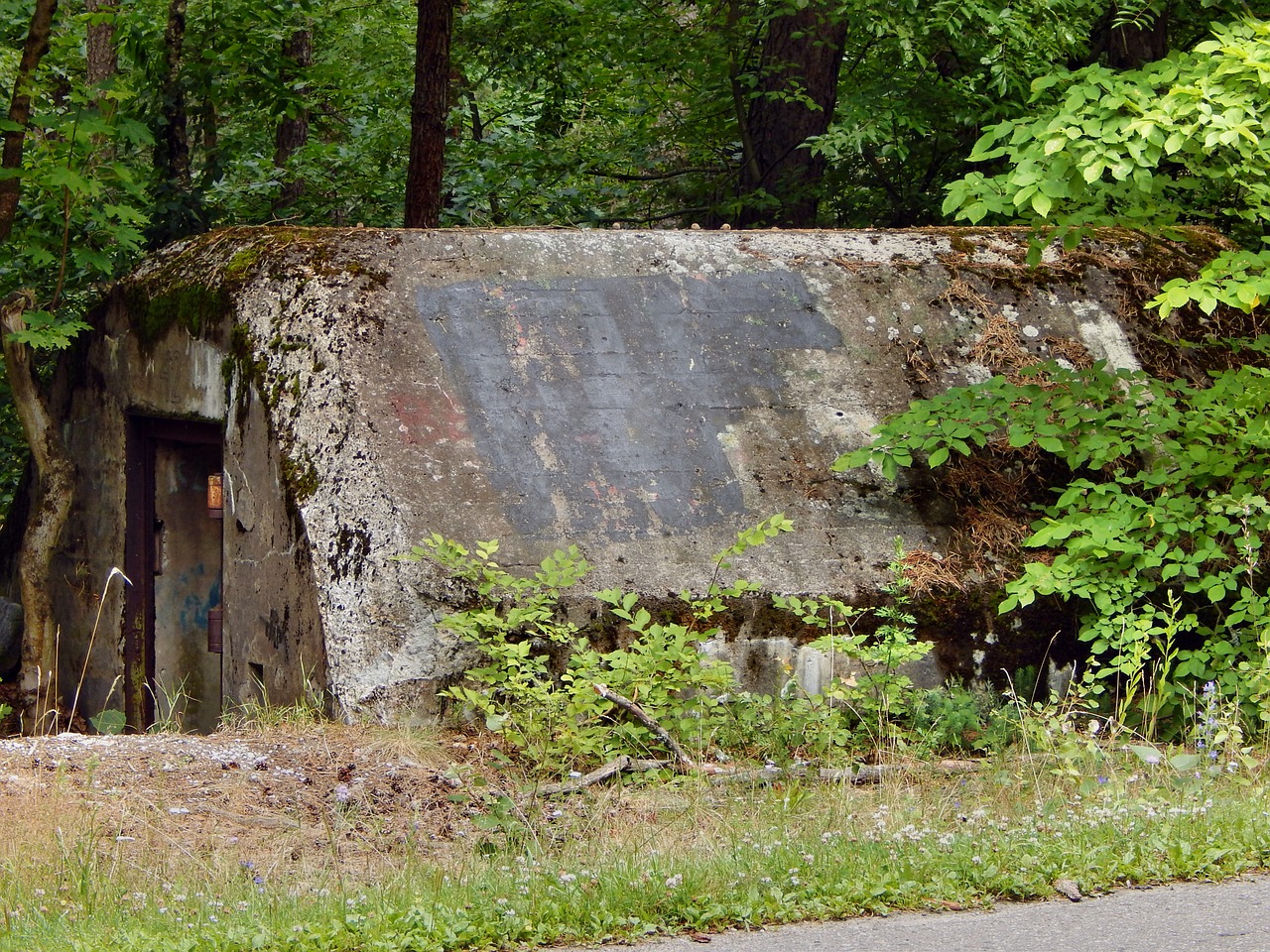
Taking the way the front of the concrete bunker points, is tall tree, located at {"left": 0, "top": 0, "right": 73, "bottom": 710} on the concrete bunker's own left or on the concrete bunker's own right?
on the concrete bunker's own right

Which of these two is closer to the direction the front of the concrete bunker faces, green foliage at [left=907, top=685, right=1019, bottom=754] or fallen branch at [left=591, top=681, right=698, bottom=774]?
the fallen branch

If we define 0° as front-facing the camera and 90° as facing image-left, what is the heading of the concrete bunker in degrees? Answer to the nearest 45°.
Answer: approximately 45°
